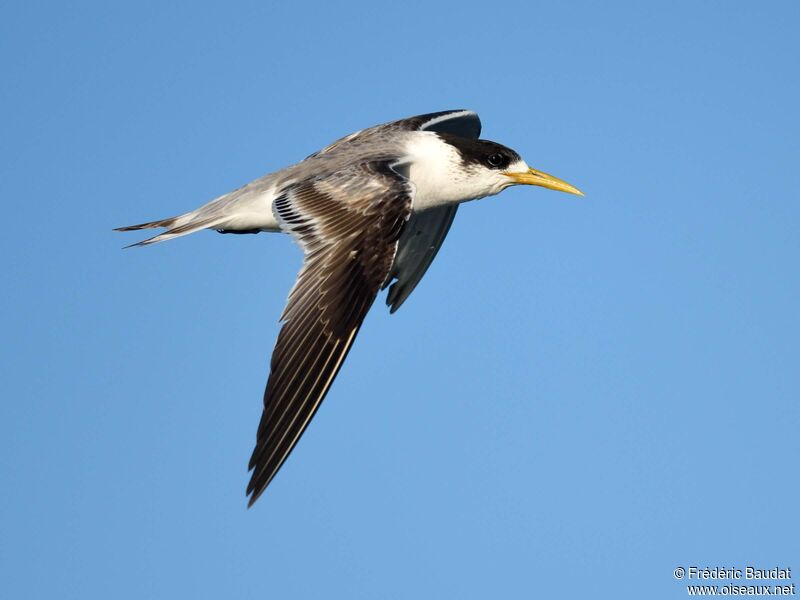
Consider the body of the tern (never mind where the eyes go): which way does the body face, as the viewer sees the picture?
to the viewer's right
